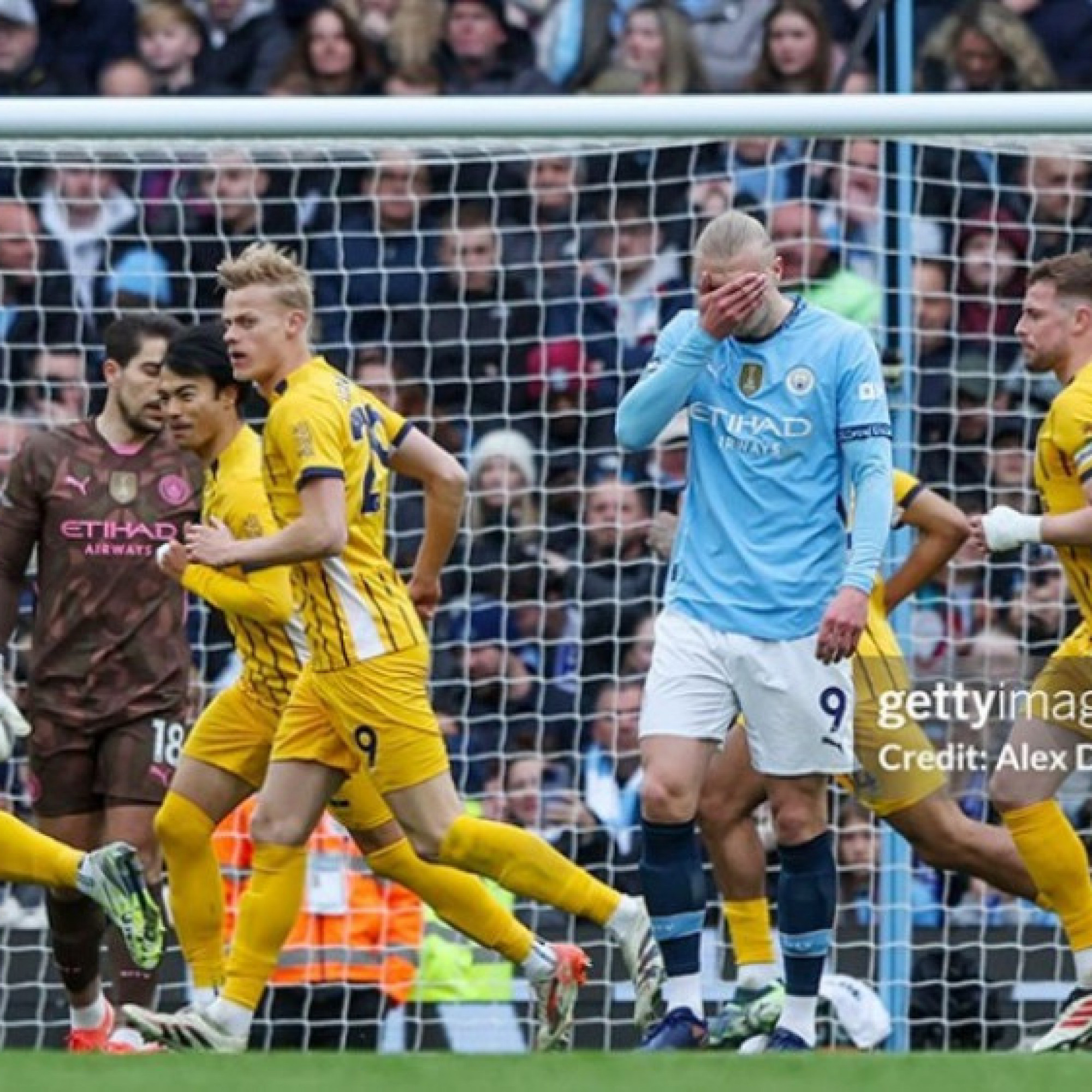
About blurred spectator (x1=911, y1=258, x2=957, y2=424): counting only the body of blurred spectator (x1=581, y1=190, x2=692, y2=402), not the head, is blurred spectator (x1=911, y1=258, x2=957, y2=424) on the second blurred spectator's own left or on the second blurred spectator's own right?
on the second blurred spectator's own left

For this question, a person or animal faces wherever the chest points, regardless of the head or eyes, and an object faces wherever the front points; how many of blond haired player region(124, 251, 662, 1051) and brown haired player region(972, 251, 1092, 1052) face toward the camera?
0

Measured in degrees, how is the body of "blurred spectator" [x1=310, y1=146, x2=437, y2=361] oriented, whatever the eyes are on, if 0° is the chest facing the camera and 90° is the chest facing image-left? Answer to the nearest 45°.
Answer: approximately 0°

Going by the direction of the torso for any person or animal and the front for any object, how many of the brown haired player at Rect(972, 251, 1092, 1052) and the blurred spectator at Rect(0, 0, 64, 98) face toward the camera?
1

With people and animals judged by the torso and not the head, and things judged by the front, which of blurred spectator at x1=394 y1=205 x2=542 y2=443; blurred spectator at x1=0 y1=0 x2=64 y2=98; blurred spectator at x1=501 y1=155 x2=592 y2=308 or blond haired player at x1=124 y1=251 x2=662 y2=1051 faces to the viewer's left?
the blond haired player

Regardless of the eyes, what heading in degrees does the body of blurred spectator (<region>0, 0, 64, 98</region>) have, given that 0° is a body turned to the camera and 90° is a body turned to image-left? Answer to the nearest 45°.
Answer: approximately 0°

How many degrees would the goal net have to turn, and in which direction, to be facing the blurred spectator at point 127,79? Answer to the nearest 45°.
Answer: approximately 135° to its right
